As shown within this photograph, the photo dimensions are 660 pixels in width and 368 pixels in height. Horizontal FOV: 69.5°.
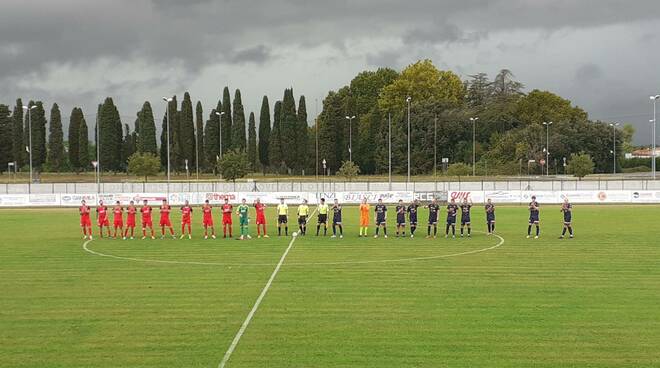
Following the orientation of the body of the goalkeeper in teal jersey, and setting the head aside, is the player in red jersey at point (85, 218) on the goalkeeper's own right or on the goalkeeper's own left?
on the goalkeeper's own right

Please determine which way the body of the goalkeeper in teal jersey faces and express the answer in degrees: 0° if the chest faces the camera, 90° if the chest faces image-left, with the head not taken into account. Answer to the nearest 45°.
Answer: approximately 0°

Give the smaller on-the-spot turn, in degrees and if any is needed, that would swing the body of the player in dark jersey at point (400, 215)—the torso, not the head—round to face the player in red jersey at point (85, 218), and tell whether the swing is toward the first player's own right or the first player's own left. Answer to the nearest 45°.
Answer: approximately 90° to the first player's own right

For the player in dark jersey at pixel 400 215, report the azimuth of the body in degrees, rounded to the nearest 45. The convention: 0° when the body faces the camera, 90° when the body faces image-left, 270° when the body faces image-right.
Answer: approximately 0°

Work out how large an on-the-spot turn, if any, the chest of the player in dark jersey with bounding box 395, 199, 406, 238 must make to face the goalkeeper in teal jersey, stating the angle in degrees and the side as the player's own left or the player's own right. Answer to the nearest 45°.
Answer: approximately 90° to the player's own right

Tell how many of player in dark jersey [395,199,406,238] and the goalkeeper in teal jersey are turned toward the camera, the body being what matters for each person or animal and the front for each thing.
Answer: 2

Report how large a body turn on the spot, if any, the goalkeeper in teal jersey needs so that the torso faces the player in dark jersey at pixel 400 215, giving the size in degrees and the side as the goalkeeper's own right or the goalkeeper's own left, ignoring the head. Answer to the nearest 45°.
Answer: approximately 90° to the goalkeeper's own left
